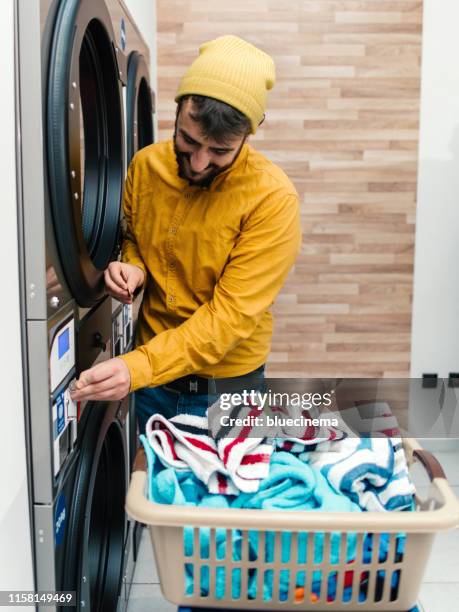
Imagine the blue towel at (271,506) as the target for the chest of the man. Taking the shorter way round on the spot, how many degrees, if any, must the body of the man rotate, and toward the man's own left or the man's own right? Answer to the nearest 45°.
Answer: approximately 45° to the man's own left

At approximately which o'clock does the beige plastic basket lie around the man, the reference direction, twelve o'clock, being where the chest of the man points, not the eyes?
The beige plastic basket is roughly at 10 o'clock from the man.

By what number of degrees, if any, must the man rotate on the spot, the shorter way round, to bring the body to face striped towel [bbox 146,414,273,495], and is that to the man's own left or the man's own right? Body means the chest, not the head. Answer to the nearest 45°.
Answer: approximately 45° to the man's own left

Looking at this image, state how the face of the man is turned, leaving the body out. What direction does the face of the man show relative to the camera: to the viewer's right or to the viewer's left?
to the viewer's left

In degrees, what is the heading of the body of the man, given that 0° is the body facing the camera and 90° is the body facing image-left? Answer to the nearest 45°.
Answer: approximately 45°
